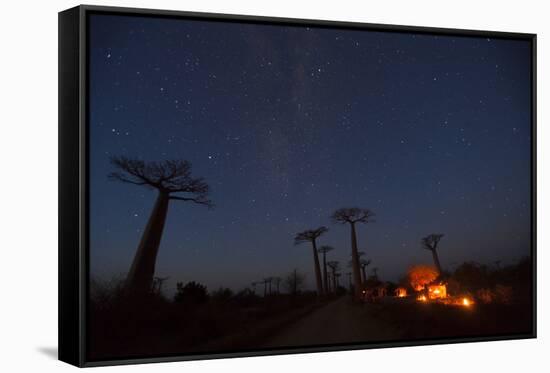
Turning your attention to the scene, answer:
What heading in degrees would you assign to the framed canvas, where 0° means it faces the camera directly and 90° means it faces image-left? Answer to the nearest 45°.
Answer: approximately 315°
